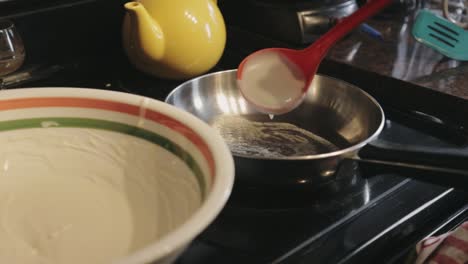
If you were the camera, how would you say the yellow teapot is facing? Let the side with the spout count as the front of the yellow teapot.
facing the viewer and to the left of the viewer

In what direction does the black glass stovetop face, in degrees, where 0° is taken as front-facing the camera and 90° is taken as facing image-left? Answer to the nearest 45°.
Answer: approximately 315°
